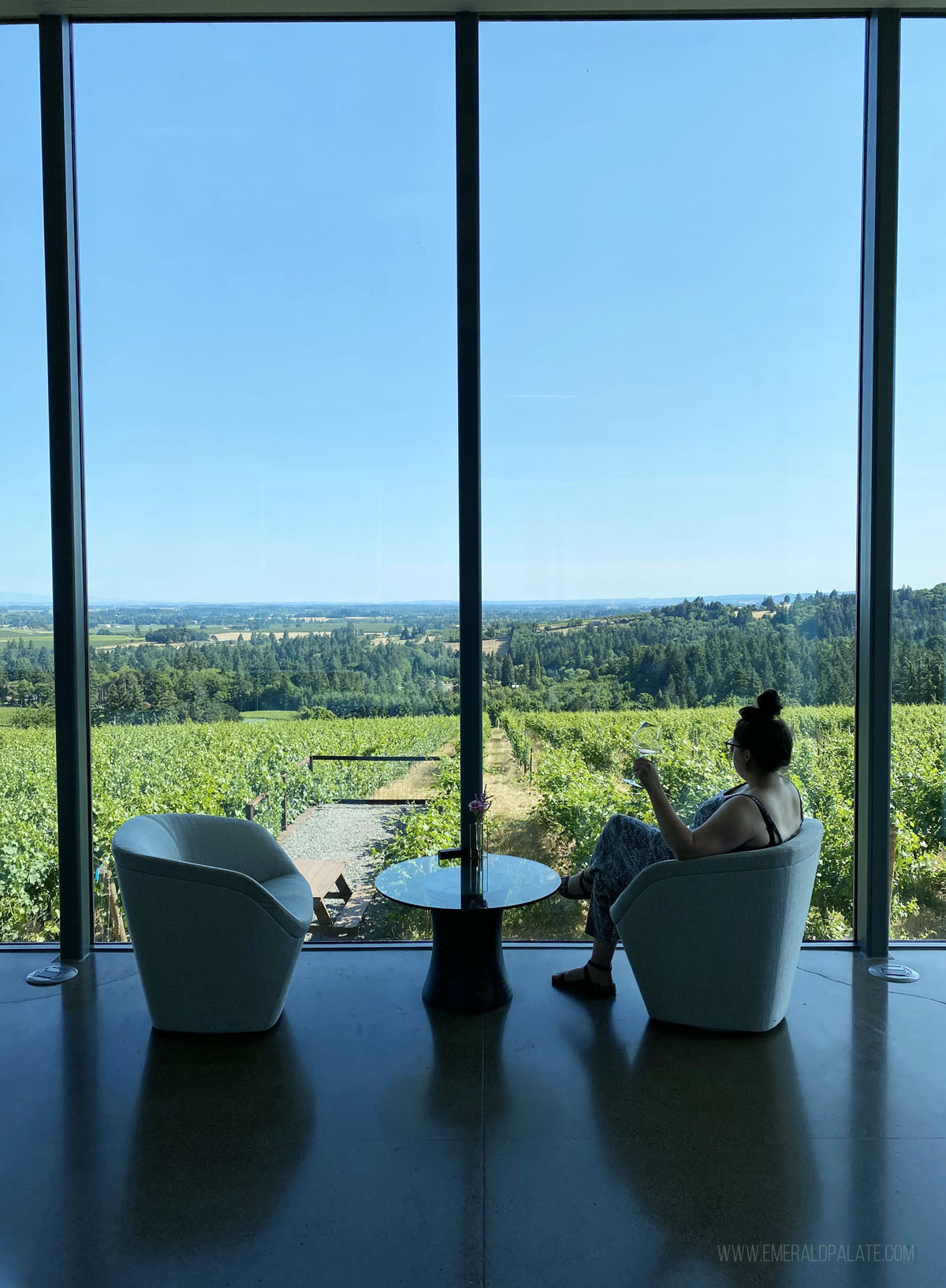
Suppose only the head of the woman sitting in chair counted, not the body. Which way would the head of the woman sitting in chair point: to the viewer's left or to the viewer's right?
to the viewer's left

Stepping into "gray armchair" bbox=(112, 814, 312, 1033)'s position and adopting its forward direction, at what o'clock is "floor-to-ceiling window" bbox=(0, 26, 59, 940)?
The floor-to-ceiling window is roughly at 8 o'clock from the gray armchair.

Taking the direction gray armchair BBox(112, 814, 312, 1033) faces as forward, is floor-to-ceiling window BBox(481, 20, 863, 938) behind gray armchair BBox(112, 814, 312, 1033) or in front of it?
in front

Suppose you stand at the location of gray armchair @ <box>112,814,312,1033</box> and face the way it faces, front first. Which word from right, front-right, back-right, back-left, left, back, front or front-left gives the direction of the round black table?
front

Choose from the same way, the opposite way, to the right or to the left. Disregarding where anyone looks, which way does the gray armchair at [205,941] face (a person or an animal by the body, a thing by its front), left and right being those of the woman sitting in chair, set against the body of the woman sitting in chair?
to the right

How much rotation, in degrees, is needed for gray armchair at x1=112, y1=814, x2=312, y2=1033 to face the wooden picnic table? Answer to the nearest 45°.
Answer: approximately 45° to its left

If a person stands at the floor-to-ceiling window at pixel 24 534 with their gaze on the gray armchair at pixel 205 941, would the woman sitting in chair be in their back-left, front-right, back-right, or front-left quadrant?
front-left

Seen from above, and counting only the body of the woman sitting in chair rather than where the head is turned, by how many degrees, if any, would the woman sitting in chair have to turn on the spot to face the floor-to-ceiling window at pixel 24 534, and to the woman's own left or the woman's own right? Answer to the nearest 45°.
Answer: approximately 45° to the woman's own left

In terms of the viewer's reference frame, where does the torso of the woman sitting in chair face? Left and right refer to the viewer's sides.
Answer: facing away from the viewer and to the left of the viewer

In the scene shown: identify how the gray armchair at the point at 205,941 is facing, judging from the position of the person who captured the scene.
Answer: facing to the right of the viewer
